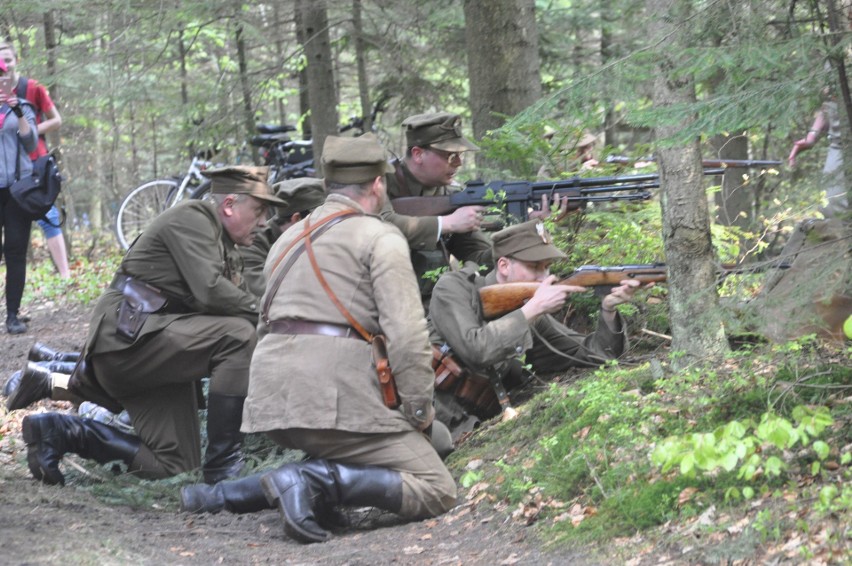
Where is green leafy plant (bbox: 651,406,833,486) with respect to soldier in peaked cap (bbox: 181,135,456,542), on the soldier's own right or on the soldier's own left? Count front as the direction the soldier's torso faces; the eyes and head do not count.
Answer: on the soldier's own right

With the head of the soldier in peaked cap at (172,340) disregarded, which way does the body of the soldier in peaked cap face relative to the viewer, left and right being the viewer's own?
facing to the right of the viewer

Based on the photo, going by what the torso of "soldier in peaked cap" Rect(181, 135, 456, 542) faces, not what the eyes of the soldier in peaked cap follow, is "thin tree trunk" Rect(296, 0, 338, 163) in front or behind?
in front

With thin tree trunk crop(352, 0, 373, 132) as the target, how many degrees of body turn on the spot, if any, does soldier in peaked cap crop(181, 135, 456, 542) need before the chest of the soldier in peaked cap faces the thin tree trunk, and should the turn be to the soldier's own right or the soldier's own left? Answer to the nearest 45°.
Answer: approximately 45° to the soldier's own left

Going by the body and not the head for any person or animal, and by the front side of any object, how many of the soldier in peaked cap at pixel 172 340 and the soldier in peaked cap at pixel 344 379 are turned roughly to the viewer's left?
0

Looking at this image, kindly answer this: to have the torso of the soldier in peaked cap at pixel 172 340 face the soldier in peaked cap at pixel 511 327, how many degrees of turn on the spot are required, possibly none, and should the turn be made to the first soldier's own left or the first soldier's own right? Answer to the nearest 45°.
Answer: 0° — they already face them

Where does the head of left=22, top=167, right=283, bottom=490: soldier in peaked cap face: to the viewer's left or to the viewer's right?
to the viewer's right

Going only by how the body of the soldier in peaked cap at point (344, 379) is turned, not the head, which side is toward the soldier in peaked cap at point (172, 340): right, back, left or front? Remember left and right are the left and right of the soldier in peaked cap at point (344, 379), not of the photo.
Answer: left

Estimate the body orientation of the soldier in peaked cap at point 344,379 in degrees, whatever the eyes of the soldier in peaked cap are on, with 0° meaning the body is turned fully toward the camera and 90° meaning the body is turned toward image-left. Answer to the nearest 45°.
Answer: approximately 225°

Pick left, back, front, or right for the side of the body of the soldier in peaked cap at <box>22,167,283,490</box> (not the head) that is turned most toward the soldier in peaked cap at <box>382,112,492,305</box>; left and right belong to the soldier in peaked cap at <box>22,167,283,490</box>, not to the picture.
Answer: front

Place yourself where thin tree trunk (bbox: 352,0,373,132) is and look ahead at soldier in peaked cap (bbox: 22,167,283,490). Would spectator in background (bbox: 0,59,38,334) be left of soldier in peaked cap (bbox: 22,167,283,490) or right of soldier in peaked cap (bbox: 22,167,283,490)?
right
